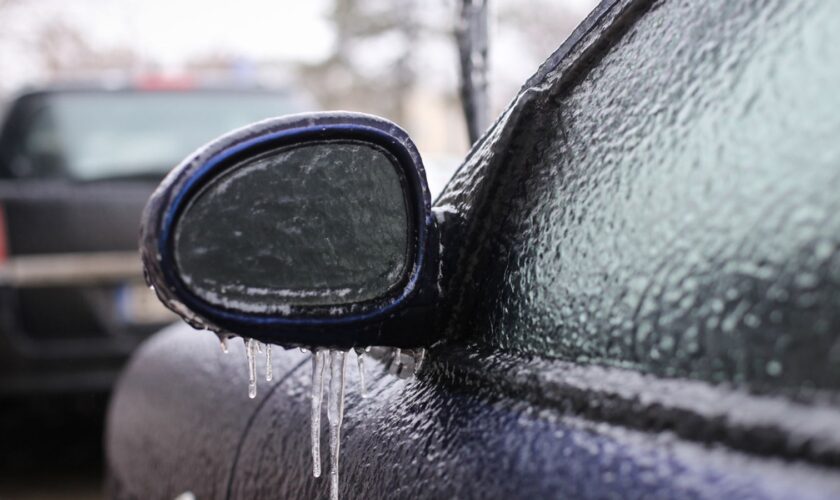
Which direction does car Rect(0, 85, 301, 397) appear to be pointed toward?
away from the camera

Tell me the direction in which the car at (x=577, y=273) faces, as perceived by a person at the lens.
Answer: facing away from the viewer and to the left of the viewer

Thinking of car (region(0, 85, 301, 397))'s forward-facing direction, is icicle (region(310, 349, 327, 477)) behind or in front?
behind

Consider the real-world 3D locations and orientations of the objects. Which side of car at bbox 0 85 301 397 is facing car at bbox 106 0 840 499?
back

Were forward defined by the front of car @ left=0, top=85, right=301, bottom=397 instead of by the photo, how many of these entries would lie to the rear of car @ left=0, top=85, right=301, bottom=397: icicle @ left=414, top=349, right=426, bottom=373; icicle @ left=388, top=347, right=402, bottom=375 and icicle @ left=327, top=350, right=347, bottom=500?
3

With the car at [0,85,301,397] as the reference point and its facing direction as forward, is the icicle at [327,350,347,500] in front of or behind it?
behind

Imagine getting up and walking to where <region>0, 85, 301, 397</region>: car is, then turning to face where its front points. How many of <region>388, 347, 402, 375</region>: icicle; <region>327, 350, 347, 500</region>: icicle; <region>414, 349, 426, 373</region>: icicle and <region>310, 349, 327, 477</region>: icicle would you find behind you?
4
